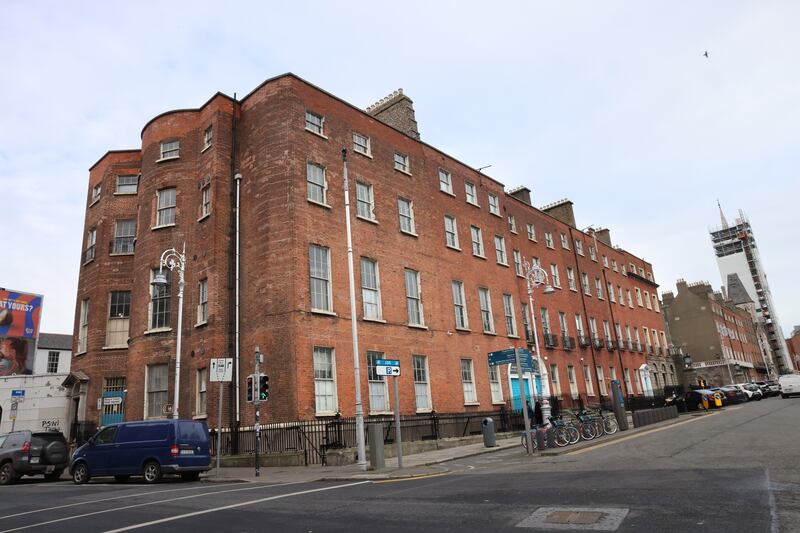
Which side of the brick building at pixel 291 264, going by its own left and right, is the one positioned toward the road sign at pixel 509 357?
front

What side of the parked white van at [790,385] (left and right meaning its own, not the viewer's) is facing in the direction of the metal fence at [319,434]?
back

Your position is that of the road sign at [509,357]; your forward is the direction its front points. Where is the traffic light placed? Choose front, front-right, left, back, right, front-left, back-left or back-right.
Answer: front-right

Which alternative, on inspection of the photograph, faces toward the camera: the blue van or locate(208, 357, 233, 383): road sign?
the road sign

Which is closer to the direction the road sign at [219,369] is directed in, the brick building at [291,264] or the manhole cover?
the manhole cover

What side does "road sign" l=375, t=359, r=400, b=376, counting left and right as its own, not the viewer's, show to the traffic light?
right

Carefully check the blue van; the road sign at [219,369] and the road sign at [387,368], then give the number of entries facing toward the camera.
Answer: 2

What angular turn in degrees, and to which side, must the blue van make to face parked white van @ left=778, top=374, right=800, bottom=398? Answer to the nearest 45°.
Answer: approximately 135° to its right

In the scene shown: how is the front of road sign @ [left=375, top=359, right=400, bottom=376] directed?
toward the camera

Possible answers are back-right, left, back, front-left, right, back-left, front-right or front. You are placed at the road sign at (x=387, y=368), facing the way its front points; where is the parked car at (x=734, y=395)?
back-left

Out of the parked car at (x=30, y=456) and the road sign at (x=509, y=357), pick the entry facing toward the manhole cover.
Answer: the road sign

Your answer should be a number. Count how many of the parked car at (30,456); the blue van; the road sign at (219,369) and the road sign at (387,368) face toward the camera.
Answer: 2

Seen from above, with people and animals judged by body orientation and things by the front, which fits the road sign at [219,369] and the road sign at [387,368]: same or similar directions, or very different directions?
same or similar directions

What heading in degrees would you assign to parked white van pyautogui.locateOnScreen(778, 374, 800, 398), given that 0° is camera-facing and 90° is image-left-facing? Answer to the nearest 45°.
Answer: approximately 180°

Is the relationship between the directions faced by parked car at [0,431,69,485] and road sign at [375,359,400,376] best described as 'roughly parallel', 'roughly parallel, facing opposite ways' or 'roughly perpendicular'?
roughly perpendicular

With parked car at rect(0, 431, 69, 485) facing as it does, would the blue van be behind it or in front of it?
behind

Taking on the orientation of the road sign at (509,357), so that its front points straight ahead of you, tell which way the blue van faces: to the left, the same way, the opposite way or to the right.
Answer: to the right

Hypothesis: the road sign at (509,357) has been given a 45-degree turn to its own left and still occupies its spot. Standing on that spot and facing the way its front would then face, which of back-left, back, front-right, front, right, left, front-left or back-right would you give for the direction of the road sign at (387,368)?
right
